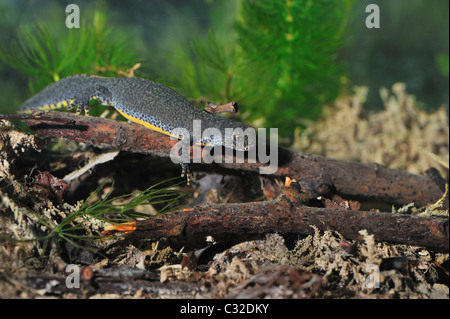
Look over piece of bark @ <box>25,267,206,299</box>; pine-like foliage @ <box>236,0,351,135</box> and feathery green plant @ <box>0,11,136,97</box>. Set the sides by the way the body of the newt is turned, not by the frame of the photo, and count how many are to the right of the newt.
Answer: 1

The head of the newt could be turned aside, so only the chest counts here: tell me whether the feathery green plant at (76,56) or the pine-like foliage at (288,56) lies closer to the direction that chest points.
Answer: the pine-like foliage

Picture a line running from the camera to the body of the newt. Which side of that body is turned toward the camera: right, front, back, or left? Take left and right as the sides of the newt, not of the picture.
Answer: right

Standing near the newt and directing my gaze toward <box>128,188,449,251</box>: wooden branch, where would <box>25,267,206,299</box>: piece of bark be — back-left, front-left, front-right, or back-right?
front-right

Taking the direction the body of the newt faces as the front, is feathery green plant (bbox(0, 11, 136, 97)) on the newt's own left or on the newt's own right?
on the newt's own left

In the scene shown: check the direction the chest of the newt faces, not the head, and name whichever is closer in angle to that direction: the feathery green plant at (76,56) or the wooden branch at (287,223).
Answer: the wooden branch

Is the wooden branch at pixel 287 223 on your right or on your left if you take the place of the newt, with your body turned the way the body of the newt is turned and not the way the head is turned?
on your right

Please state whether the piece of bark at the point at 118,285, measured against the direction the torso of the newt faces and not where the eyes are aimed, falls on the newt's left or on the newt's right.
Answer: on the newt's right
